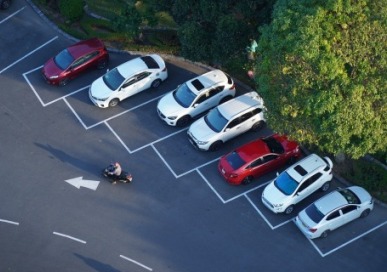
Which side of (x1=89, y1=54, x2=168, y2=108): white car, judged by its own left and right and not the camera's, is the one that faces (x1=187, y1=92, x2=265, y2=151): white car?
left

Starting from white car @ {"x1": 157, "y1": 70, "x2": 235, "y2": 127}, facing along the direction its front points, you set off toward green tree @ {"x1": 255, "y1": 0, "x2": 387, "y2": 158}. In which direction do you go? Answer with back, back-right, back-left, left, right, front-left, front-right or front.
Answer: left

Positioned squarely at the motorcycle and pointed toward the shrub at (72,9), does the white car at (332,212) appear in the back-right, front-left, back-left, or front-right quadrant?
back-right

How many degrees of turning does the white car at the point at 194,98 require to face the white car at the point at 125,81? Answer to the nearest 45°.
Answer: approximately 90° to its right
